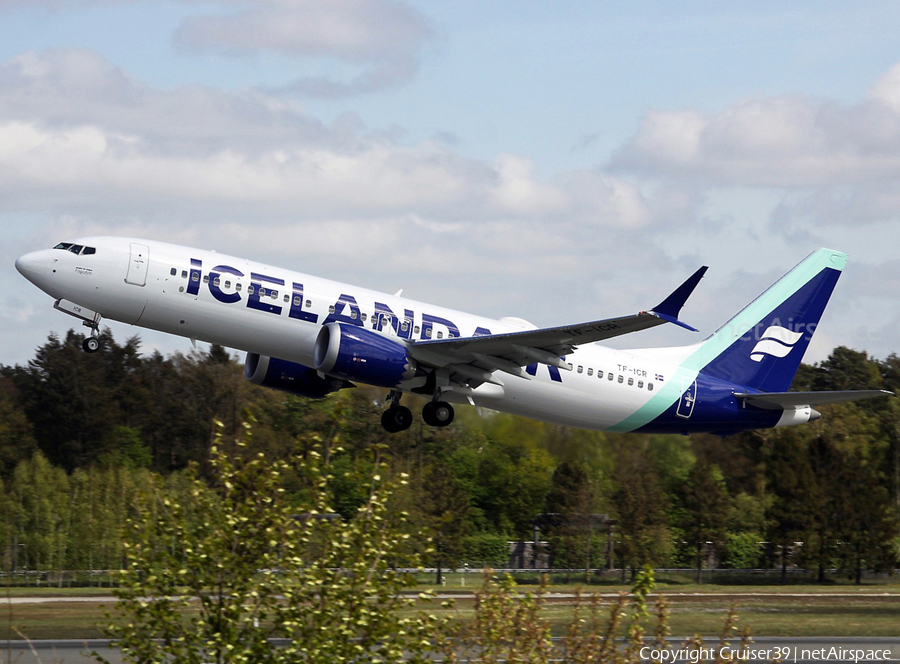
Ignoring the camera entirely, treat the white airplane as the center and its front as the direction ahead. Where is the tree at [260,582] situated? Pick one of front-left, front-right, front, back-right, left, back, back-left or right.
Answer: left

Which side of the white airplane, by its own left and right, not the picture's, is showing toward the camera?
left
